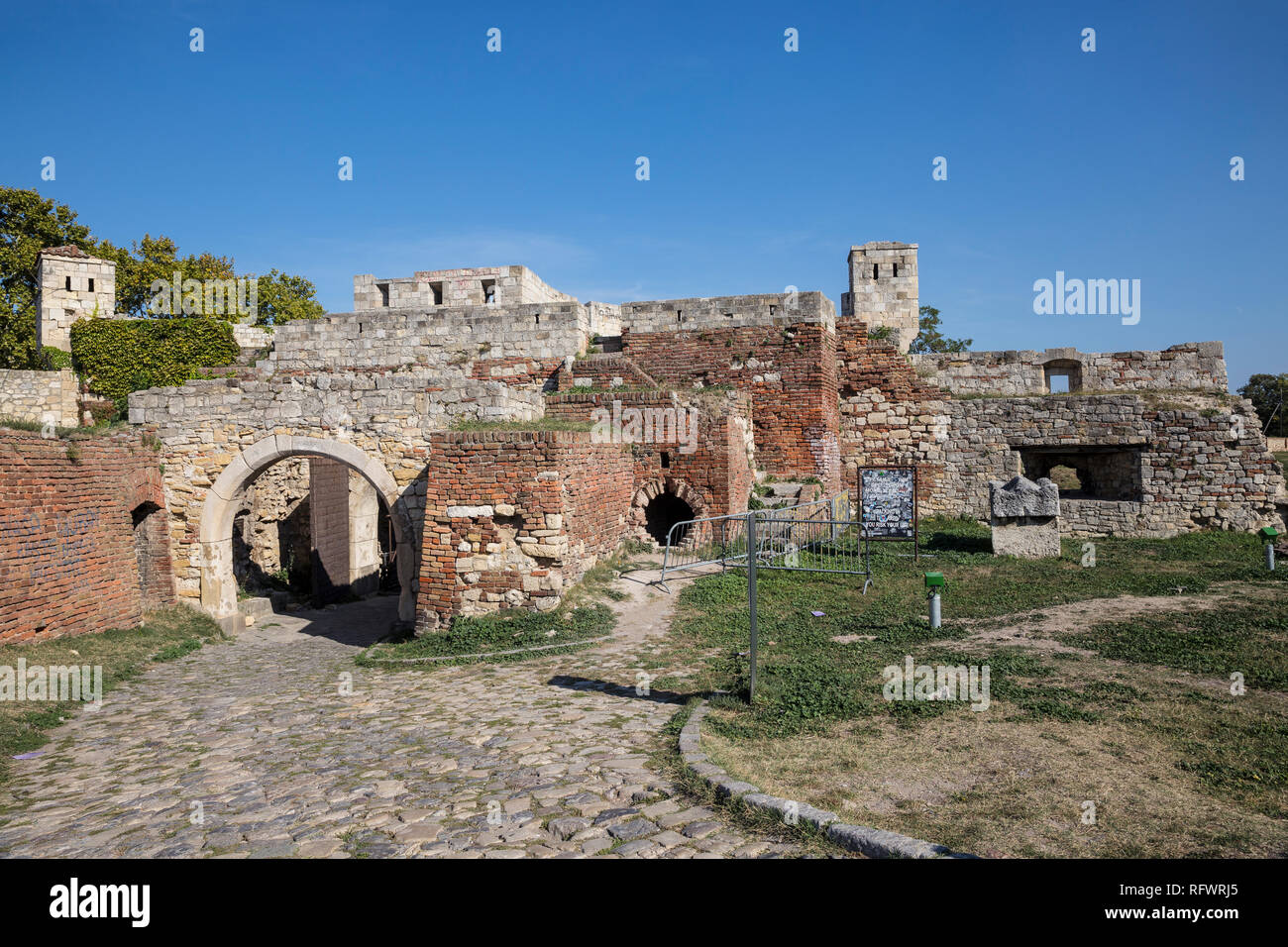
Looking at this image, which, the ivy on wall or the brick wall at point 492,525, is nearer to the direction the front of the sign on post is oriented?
the brick wall

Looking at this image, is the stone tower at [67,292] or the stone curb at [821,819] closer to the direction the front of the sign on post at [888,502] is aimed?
the stone curb

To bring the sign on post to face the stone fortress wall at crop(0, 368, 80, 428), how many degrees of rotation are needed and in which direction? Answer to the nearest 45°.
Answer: approximately 90° to its right

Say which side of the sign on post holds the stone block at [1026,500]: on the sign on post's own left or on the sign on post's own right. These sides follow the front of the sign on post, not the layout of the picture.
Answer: on the sign on post's own left

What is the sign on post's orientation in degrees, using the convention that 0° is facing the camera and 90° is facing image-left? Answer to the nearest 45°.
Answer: approximately 0°

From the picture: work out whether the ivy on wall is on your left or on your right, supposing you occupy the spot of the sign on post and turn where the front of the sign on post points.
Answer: on your right

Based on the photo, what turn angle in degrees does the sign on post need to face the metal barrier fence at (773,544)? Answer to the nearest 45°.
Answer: approximately 90° to its right

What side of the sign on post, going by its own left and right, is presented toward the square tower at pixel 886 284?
back

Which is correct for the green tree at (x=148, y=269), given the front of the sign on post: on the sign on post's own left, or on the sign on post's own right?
on the sign on post's own right

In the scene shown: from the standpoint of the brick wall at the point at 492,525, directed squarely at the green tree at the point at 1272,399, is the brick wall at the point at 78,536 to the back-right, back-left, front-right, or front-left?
back-left
